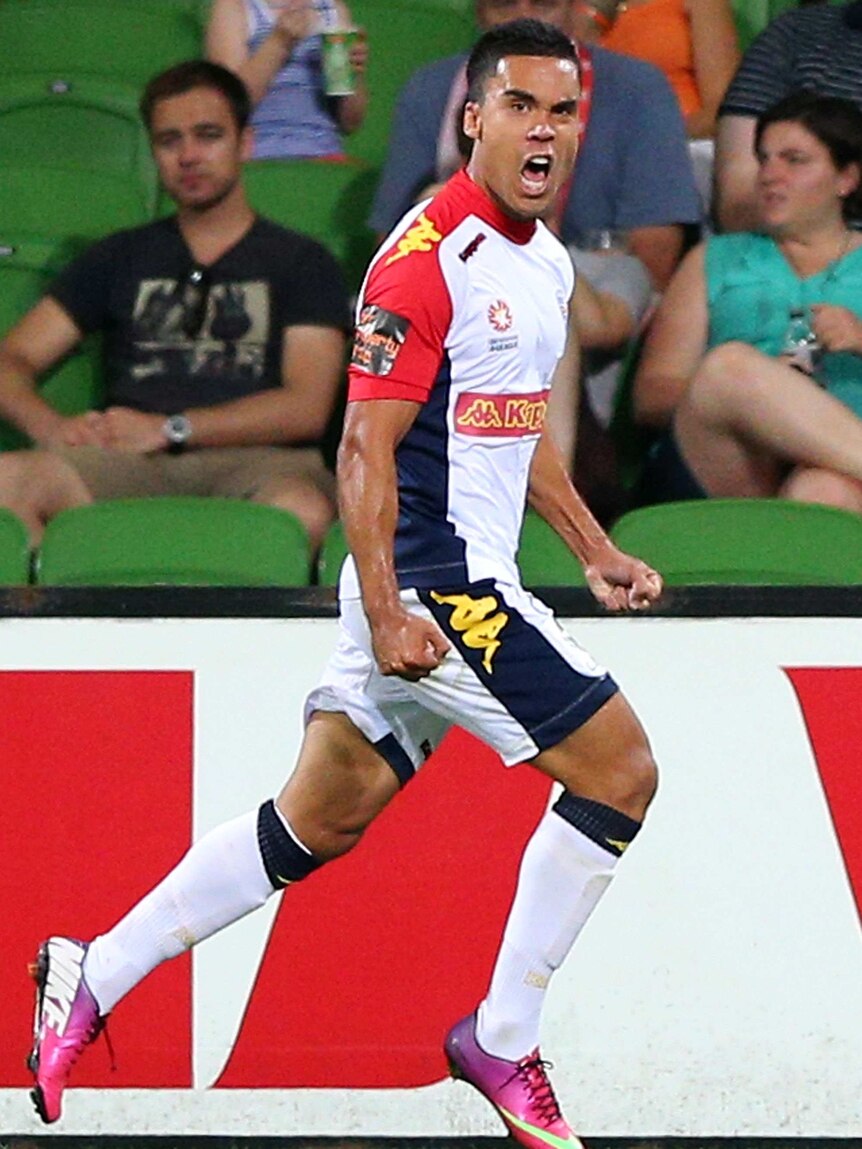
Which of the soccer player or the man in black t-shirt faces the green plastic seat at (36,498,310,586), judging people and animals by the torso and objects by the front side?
the man in black t-shirt

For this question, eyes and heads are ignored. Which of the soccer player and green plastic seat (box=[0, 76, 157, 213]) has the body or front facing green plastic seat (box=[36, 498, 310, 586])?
green plastic seat (box=[0, 76, 157, 213])

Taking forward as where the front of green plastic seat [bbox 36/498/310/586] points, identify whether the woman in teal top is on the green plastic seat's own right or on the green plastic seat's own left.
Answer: on the green plastic seat's own left

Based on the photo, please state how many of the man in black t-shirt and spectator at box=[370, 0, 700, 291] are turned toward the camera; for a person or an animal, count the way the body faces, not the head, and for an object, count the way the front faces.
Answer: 2

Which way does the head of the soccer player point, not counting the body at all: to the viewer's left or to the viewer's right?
to the viewer's right

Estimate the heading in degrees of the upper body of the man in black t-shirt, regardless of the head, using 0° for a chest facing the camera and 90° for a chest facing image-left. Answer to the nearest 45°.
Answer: approximately 0°

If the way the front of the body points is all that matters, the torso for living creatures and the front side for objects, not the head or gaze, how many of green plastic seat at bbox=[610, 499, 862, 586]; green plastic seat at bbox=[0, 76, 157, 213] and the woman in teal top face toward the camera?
3

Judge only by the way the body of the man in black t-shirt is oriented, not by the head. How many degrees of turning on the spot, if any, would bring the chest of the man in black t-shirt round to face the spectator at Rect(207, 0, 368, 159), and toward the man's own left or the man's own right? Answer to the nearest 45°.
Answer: approximately 180°

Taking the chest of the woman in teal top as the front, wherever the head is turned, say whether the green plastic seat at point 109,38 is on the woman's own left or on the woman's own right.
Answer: on the woman's own right
